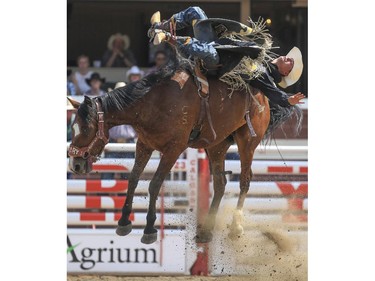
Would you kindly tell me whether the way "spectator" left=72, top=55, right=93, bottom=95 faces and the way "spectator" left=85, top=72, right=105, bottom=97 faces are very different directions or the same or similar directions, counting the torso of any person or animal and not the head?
same or similar directions

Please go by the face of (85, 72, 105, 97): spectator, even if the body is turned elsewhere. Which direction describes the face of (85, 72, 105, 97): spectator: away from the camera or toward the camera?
toward the camera

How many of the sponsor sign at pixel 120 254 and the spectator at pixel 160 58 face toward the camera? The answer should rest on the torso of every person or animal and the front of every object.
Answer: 2

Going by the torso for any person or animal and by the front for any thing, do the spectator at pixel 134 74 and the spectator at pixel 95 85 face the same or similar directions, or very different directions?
same or similar directions

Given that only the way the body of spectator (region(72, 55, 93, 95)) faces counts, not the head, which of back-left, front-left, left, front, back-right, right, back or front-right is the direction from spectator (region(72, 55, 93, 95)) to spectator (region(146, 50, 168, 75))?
left

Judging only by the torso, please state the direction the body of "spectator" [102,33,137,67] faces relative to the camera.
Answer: toward the camera

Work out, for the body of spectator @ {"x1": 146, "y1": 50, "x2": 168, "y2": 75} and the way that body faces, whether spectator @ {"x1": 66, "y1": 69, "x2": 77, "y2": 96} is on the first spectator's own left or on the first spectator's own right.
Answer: on the first spectator's own right

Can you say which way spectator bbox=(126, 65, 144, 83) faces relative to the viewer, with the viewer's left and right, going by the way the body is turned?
facing the viewer

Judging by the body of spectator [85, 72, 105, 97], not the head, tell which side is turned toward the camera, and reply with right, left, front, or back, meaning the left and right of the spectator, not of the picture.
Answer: front

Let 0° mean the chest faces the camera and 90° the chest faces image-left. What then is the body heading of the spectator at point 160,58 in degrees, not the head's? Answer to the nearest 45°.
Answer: approximately 0°

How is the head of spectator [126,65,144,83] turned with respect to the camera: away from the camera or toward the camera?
toward the camera
